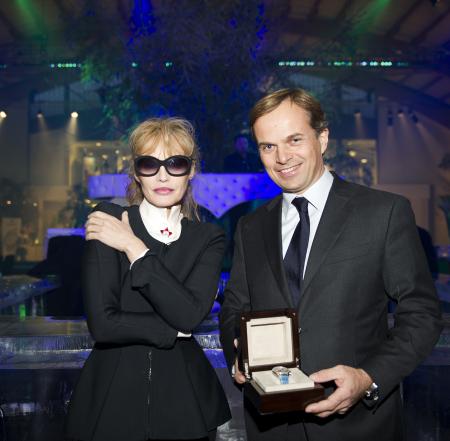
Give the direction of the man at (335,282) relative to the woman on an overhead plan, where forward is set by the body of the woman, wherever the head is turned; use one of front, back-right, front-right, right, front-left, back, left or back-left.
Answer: left

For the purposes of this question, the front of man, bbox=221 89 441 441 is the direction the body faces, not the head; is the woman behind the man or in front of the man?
in front

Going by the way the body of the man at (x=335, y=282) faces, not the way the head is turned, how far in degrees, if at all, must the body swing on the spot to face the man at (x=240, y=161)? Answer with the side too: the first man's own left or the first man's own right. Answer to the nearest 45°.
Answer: approximately 135° to the first man's own right

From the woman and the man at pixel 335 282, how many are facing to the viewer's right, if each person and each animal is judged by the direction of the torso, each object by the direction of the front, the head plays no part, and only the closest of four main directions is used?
0

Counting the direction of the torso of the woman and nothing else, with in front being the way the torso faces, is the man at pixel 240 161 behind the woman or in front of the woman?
behind

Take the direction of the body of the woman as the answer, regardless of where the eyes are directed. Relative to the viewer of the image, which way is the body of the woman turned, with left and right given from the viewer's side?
facing the viewer

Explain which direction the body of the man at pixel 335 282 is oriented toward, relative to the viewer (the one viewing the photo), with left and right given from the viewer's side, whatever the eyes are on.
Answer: facing the viewer and to the left of the viewer
